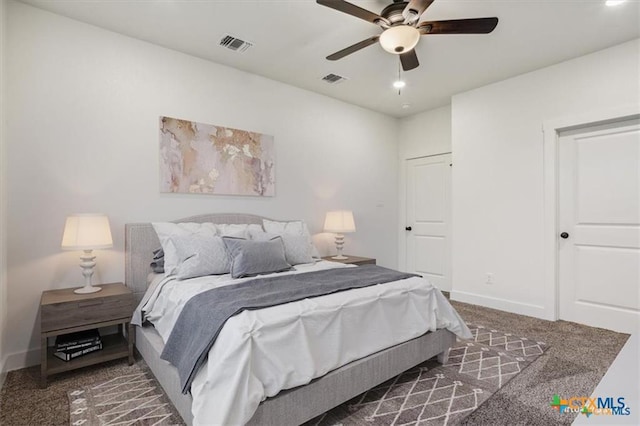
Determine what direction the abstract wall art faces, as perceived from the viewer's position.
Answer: facing the viewer and to the right of the viewer

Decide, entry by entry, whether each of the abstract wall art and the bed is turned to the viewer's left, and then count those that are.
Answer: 0

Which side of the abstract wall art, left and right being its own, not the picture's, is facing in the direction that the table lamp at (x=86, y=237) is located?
right

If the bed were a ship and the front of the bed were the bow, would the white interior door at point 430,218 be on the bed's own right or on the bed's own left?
on the bed's own left

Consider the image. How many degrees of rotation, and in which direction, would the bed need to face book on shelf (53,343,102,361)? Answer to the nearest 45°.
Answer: approximately 135° to its right
